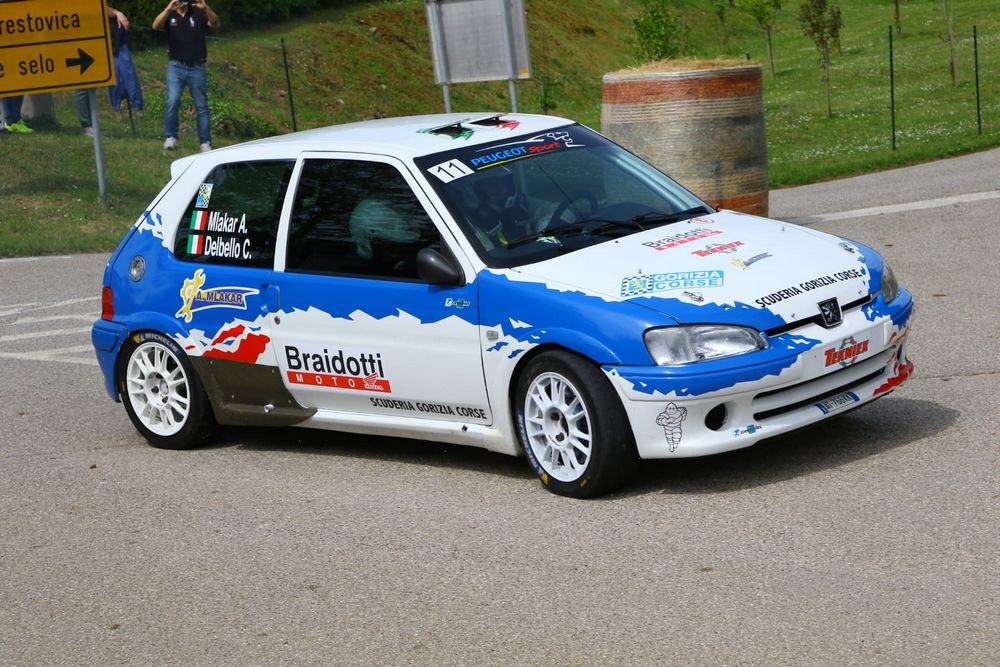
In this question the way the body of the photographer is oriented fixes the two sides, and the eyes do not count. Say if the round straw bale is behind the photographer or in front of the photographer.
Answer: in front

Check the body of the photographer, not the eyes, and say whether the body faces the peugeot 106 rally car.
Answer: yes

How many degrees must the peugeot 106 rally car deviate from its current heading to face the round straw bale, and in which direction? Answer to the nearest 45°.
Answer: approximately 135° to its left

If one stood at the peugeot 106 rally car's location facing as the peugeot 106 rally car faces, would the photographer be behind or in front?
behind

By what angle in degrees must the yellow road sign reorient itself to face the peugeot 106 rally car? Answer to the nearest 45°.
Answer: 0° — it already faces it

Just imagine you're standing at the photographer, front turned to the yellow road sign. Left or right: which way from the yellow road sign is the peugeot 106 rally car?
left

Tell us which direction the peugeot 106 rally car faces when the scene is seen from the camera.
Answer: facing the viewer and to the right of the viewer

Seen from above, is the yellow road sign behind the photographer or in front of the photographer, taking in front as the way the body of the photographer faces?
in front

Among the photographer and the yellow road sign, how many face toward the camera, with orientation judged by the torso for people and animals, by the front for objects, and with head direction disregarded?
2

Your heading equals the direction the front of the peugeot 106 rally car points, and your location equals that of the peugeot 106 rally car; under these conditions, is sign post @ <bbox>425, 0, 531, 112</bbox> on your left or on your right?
on your left

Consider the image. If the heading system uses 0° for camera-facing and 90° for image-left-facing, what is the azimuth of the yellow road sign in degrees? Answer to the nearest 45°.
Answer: approximately 0°
